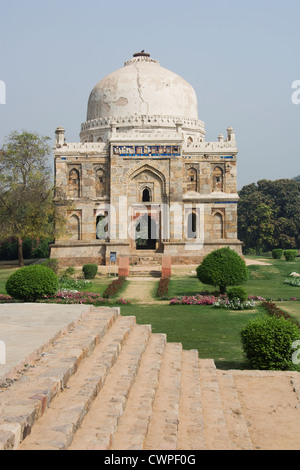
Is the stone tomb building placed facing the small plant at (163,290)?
yes

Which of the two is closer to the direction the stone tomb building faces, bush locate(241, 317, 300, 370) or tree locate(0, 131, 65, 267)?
the bush

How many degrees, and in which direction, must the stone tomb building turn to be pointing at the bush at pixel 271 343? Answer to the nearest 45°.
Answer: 0° — it already faces it

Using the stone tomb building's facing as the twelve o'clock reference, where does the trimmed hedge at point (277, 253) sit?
The trimmed hedge is roughly at 8 o'clock from the stone tomb building.

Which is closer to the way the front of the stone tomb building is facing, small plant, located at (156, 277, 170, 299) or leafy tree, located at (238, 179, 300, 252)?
the small plant

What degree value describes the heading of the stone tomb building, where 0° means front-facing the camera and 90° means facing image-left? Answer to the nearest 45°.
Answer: approximately 0°

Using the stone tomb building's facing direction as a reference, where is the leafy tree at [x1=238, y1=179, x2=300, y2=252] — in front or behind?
behind

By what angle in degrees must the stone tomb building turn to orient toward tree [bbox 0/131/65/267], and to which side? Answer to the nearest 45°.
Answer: approximately 90° to its right

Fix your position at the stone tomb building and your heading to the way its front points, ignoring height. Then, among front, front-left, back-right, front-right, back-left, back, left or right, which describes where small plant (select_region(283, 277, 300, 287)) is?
front-left

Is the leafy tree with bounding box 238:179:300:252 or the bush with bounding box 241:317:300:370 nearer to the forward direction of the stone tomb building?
the bush
